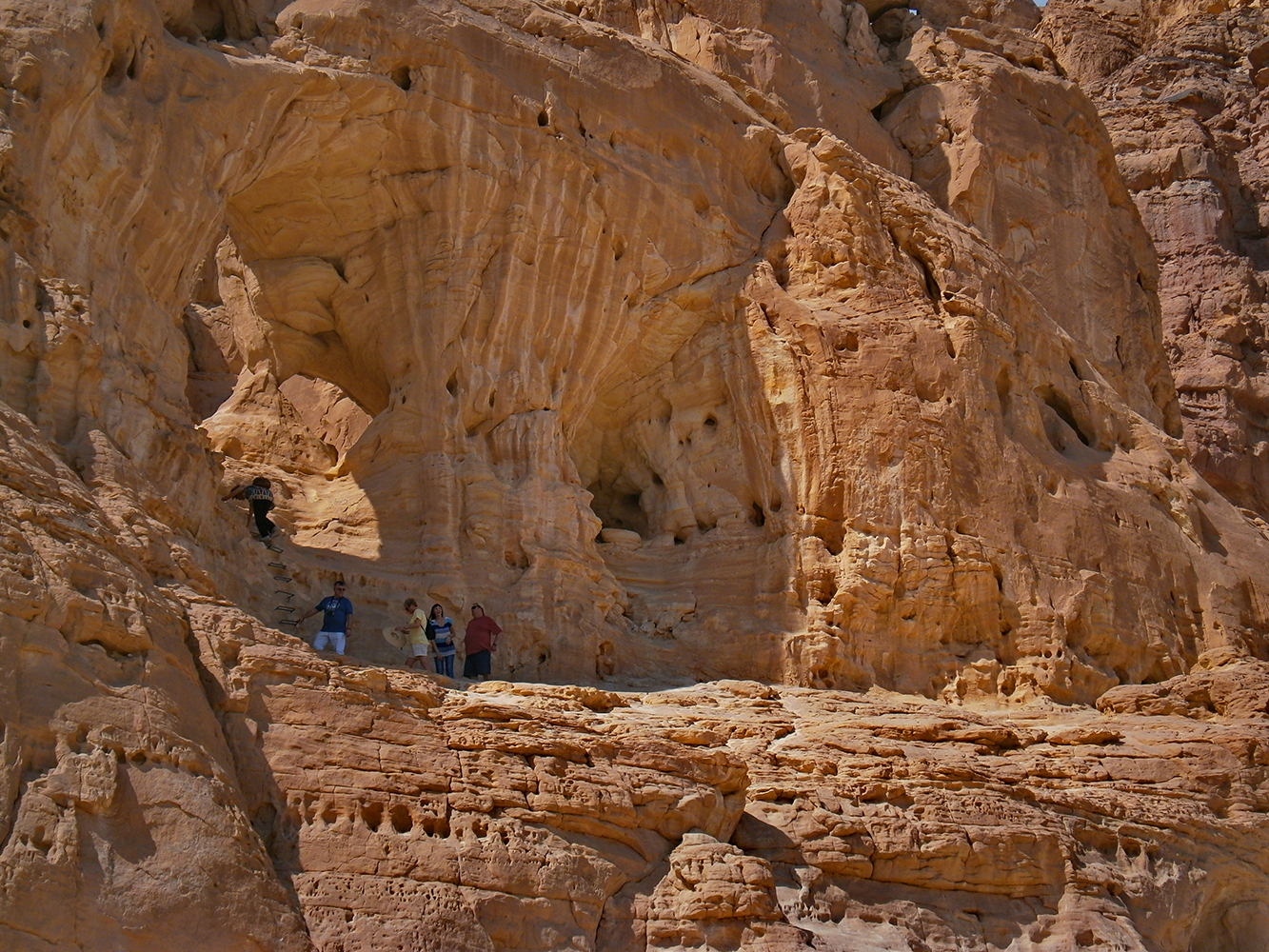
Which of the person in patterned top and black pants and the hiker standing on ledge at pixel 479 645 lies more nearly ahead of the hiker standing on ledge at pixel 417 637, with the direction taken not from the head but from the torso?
the person in patterned top and black pants

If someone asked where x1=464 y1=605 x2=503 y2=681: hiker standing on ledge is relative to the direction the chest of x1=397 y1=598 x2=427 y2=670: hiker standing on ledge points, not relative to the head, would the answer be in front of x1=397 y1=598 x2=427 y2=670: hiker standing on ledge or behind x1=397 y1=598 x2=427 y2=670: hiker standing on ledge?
behind

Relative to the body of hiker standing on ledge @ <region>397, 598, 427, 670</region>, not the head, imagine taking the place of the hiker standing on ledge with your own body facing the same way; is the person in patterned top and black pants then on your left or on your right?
on your right

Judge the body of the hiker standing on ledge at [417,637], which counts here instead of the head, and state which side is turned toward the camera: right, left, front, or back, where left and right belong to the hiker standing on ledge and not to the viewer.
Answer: left
